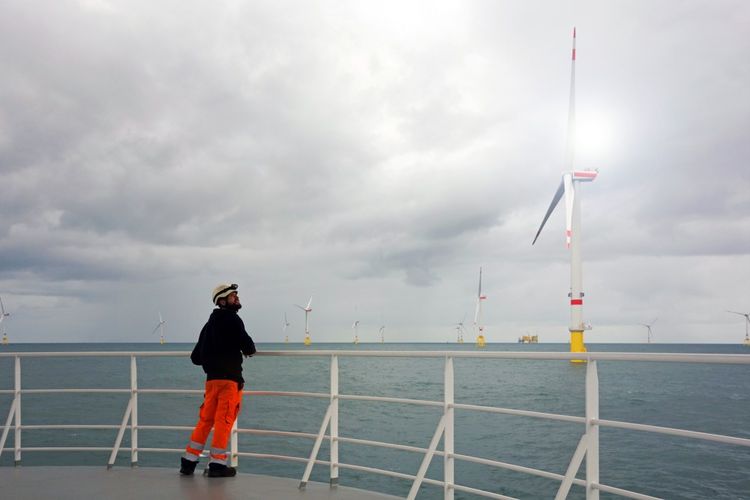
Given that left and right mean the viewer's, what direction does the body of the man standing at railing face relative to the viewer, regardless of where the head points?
facing away from the viewer and to the right of the viewer

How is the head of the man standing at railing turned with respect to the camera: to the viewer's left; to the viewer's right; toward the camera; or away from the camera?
to the viewer's right
